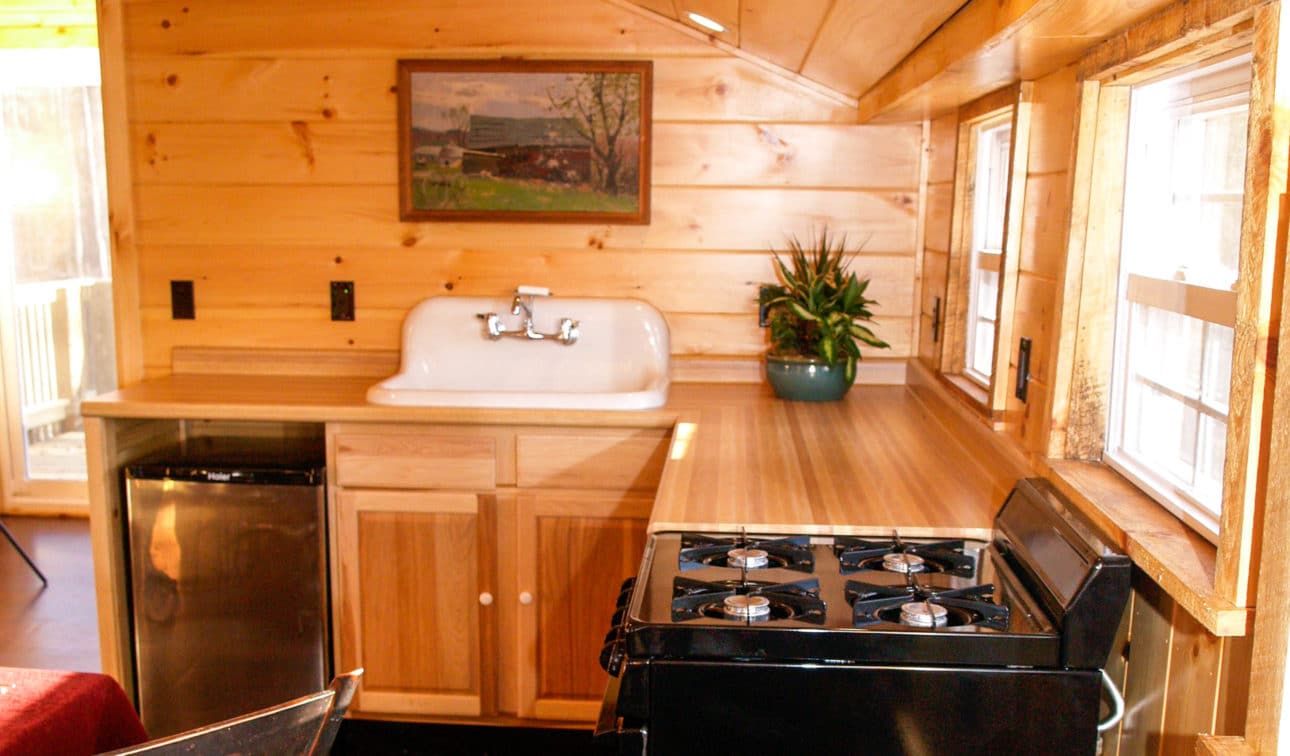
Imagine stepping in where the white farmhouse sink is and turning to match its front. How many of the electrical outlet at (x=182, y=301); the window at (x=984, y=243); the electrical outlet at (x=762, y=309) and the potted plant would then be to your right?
1

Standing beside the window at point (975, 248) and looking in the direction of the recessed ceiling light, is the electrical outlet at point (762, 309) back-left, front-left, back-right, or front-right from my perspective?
front-right

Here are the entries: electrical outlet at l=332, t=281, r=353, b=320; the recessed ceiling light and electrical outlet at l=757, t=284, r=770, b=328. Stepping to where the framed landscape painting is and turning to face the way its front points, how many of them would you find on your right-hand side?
1

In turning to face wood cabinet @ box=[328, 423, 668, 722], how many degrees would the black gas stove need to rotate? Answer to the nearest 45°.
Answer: approximately 45° to its right

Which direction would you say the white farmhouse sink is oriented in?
toward the camera

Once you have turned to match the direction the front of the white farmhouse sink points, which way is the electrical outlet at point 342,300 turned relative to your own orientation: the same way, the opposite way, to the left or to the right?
the same way

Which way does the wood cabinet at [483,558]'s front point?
toward the camera

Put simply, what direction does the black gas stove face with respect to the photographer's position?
facing to the left of the viewer

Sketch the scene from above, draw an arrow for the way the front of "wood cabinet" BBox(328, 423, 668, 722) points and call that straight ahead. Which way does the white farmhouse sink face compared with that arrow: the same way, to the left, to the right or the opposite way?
the same way

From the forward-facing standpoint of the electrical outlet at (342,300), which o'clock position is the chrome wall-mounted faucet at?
The chrome wall-mounted faucet is roughly at 10 o'clock from the electrical outlet.

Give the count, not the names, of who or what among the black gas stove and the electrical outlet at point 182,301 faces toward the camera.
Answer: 1

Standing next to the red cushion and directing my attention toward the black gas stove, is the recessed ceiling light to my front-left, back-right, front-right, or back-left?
front-left

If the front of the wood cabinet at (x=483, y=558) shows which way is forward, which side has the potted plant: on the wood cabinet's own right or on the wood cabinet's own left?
on the wood cabinet's own left

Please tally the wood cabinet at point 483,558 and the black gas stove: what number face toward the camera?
1

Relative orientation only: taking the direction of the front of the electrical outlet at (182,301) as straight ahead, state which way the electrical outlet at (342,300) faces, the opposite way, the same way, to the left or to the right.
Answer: the same way

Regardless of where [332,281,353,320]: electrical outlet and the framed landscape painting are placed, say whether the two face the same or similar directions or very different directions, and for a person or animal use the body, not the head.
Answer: same or similar directions

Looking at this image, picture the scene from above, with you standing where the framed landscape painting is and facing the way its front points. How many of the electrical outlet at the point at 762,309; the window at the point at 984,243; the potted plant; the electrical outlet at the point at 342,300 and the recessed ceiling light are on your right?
1
